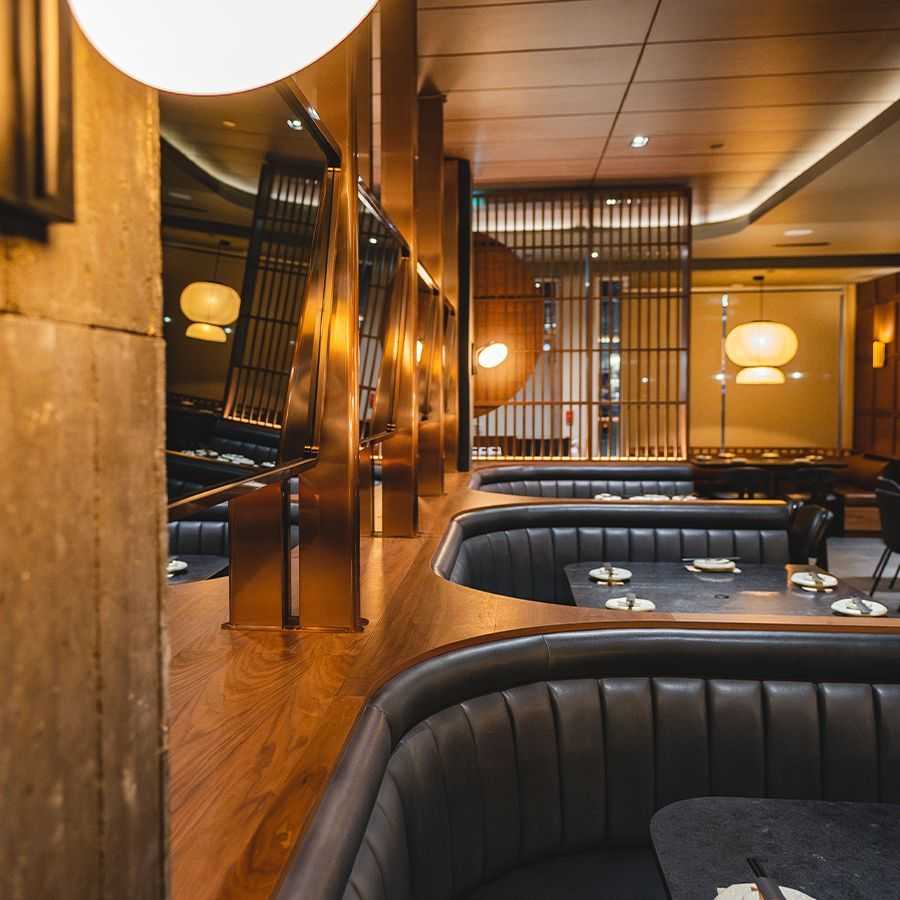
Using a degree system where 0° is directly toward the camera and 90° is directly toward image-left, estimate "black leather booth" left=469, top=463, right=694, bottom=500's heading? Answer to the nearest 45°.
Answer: approximately 0°

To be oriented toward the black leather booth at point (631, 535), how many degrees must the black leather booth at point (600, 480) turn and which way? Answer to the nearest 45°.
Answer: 0° — it already faces it

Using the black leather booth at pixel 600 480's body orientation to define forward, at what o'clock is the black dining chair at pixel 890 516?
The black dining chair is roughly at 9 o'clock from the black leather booth.

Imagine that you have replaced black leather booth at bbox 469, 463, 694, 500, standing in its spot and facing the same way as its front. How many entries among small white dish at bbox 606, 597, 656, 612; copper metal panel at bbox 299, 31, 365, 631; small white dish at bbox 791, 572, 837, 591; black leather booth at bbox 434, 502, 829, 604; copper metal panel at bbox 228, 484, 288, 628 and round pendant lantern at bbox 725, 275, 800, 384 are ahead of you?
5

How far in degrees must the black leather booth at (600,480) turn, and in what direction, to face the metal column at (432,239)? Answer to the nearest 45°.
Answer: approximately 45° to its right

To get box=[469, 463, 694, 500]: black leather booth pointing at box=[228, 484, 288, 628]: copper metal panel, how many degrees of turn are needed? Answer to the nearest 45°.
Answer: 0° — it already faces it

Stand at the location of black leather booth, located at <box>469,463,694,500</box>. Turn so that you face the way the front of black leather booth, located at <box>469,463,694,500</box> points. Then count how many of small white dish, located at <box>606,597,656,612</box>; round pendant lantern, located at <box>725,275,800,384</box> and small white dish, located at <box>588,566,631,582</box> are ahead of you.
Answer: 2

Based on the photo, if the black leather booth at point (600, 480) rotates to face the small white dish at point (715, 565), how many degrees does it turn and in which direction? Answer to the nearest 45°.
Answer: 0° — it already faces it
